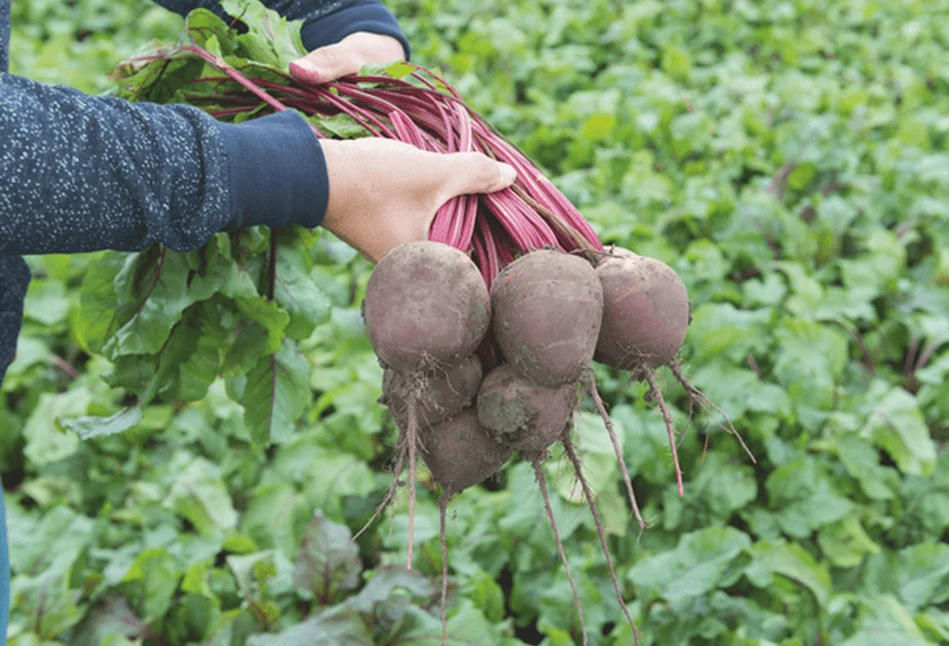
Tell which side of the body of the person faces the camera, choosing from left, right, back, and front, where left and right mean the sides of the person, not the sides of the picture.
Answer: right
